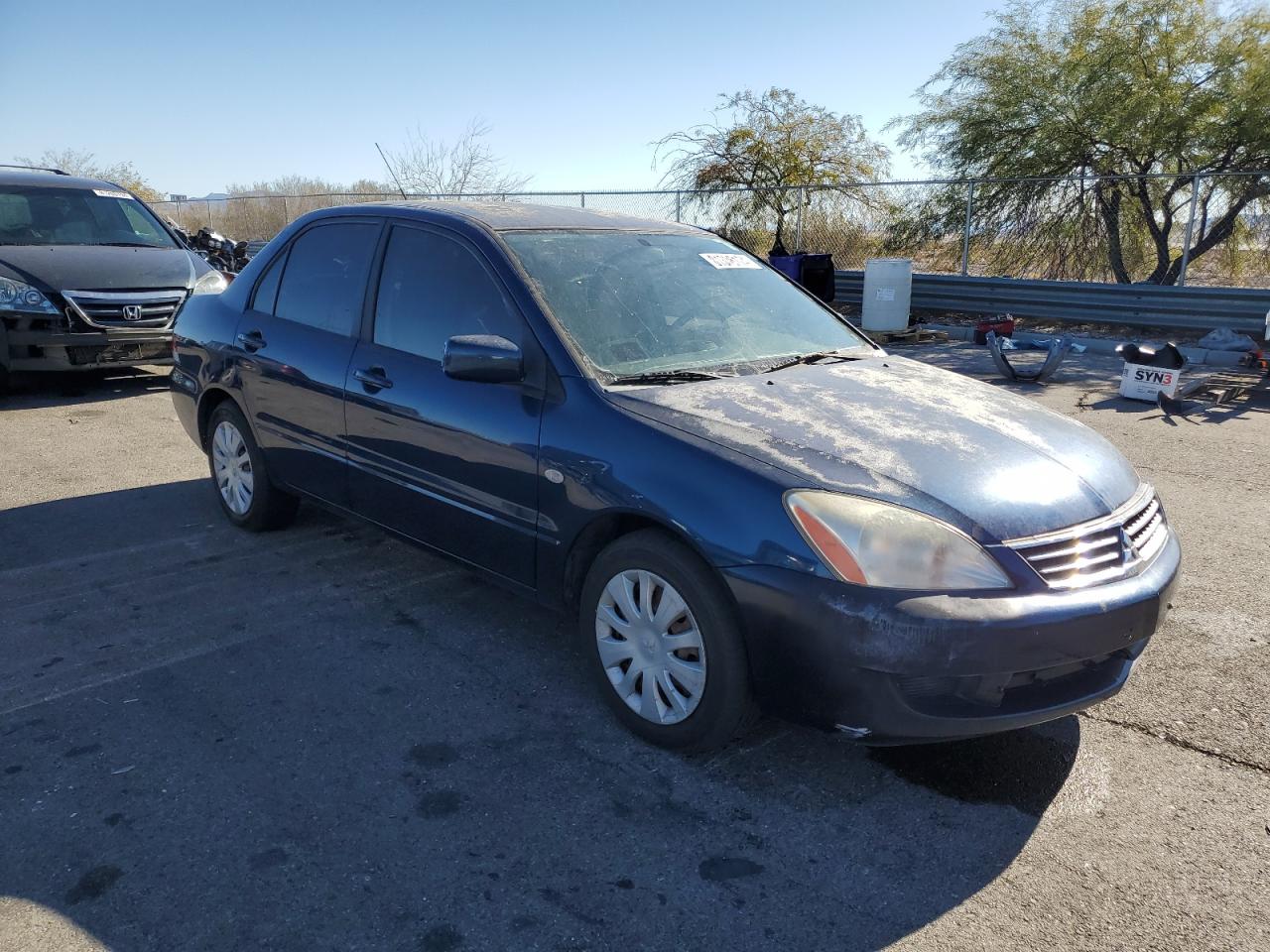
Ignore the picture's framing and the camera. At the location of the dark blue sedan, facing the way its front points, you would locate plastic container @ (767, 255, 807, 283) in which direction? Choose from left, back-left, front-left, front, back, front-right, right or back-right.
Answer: back-left

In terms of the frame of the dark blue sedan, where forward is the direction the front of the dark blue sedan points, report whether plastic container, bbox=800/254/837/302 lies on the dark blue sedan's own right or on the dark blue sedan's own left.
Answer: on the dark blue sedan's own left

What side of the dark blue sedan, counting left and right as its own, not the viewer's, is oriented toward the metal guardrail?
left

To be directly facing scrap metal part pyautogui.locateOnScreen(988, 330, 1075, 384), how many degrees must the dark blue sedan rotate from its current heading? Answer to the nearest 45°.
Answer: approximately 90° to its left

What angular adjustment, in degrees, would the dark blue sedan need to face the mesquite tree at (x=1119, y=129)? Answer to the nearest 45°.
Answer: approximately 90° to its left

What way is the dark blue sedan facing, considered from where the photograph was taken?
facing the viewer and to the right of the viewer

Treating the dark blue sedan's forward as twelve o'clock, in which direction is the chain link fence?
The chain link fence is roughly at 8 o'clock from the dark blue sedan.

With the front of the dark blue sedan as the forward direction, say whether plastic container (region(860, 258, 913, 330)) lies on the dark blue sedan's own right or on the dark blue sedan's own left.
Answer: on the dark blue sedan's own left
